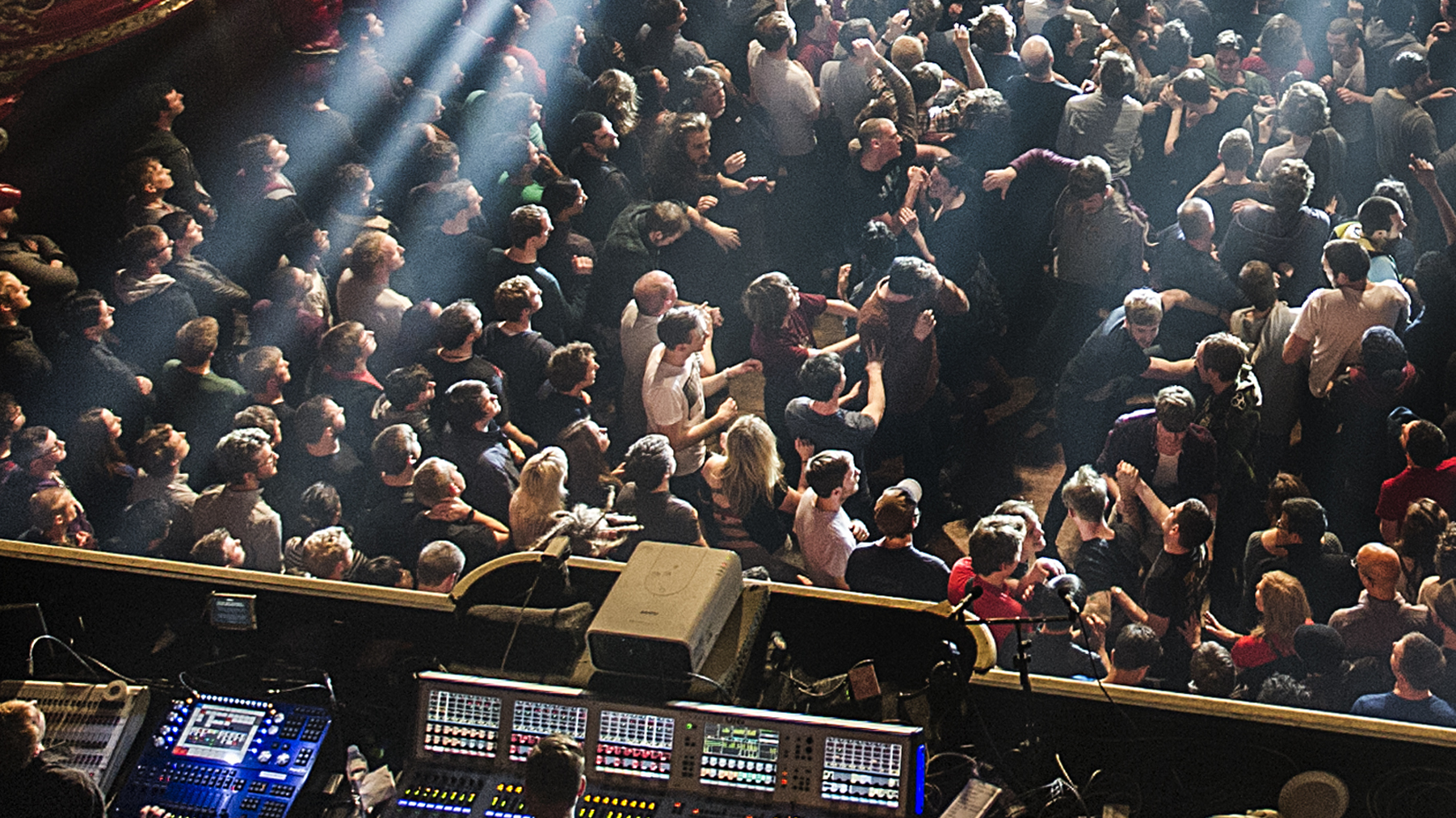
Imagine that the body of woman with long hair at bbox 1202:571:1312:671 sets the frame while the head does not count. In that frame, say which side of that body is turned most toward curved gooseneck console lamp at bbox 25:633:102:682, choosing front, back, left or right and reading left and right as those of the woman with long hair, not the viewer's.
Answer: left

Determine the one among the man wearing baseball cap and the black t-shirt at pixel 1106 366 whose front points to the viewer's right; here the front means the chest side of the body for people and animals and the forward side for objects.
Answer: the black t-shirt

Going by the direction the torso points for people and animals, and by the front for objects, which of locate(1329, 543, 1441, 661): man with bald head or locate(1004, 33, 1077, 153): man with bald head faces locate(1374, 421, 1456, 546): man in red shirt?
locate(1329, 543, 1441, 661): man with bald head

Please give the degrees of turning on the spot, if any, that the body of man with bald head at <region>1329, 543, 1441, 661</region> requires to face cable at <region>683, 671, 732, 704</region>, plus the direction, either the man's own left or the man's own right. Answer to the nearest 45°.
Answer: approximately 135° to the man's own left

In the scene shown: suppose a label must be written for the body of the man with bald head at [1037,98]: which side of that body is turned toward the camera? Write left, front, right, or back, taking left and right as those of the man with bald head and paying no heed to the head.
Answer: back

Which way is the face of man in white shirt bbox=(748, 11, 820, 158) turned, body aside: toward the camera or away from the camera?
away from the camera

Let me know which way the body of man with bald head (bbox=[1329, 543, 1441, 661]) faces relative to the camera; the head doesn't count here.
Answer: away from the camera

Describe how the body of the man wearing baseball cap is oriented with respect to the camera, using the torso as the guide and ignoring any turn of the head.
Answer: away from the camera

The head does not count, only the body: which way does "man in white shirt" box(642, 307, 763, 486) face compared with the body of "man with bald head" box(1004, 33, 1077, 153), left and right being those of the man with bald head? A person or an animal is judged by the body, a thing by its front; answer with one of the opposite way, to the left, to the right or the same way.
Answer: to the right

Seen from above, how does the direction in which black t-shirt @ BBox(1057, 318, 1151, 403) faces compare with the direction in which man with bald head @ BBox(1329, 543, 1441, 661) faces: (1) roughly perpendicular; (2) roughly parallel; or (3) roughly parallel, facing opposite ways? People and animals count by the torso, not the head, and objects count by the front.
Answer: roughly perpendicular

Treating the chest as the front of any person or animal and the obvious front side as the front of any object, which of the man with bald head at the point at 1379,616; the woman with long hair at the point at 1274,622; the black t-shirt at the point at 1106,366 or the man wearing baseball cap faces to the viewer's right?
the black t-shirt

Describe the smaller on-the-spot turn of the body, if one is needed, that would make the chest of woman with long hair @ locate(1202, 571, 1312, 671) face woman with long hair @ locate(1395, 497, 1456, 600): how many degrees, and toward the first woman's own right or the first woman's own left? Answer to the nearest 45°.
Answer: approximately 90° to the first woman's own right

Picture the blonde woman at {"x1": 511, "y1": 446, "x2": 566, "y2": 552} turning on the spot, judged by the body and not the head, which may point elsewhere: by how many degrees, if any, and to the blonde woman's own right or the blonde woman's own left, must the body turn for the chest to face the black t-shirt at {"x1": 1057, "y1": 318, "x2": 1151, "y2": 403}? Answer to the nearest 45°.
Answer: approximately 45° to the blonde woman's own right
